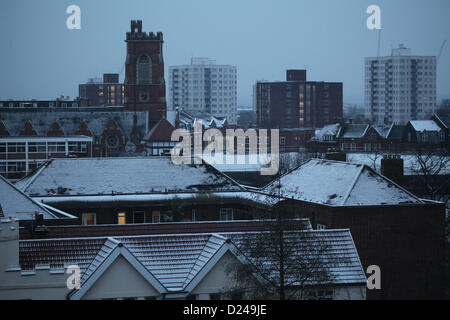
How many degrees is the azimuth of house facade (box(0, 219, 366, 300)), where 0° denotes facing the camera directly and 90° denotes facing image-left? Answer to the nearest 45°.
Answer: approximately 0°
